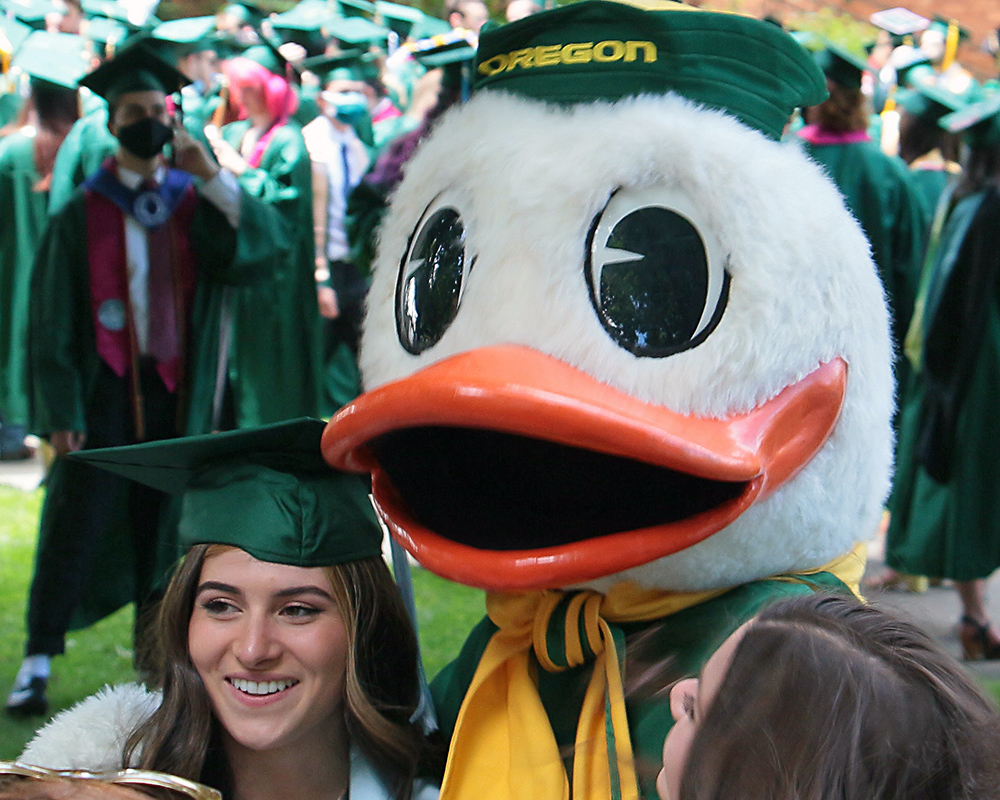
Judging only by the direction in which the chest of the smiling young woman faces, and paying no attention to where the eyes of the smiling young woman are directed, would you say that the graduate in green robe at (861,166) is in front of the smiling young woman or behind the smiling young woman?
behind

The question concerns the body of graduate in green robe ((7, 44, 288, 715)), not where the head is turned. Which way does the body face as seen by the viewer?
toward the camera

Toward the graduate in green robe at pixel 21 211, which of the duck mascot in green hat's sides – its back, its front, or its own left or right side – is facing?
right

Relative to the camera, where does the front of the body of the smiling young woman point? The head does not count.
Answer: toward the camera

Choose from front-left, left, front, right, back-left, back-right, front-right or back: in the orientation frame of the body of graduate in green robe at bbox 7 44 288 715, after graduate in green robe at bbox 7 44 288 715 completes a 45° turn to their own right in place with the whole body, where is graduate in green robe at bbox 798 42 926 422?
back-left

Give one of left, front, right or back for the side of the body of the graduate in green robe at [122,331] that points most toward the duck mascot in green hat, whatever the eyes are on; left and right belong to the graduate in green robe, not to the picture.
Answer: front

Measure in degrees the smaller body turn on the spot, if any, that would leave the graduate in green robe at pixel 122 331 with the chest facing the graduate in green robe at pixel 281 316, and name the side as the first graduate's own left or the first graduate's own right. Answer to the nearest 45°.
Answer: approximately 135° to the first graduate's own left

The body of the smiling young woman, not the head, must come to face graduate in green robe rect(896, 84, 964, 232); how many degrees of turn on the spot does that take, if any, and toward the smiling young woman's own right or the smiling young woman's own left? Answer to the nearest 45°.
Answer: approximately 135° to the smiling young woman's own left

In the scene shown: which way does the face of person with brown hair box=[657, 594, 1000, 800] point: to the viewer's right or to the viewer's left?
to the viewer's left

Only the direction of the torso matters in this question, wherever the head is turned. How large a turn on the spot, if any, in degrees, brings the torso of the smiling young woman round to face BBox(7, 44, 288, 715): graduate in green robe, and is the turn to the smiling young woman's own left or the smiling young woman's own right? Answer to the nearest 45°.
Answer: approximately 180°
